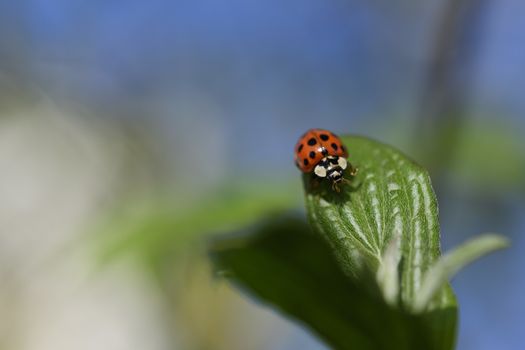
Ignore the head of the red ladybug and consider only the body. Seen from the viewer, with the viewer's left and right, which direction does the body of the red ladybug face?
facing the viewer and to the right of the viewer

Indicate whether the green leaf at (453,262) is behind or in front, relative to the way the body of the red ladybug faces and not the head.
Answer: in front
